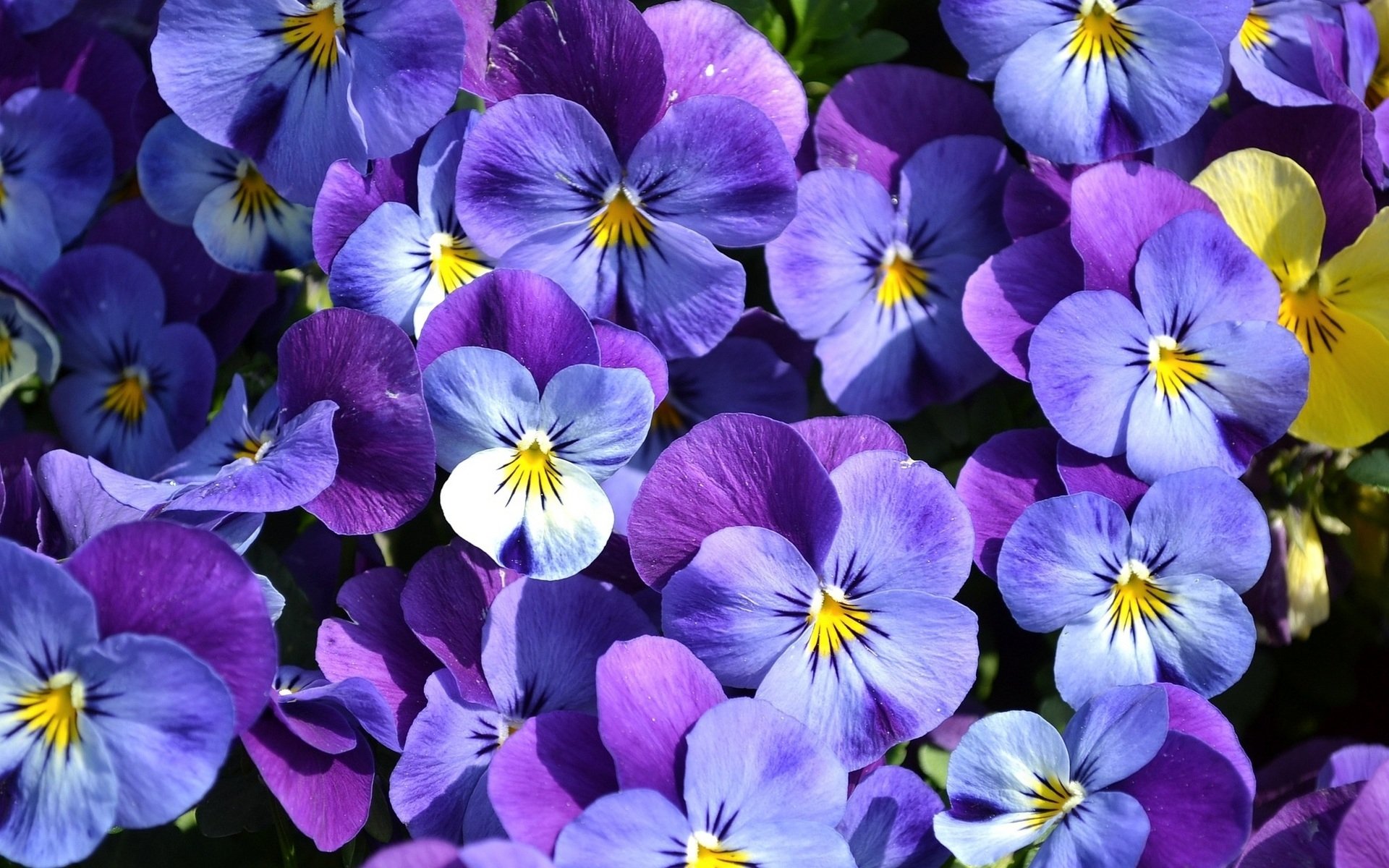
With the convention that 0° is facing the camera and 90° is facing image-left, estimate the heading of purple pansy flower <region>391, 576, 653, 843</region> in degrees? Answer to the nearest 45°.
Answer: approximately 0°
